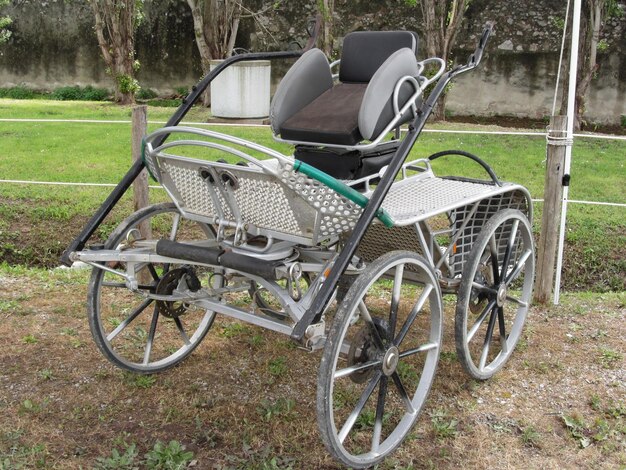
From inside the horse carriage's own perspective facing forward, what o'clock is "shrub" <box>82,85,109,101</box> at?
The shrub is roughly at 4 o'clock from the horse carriage.

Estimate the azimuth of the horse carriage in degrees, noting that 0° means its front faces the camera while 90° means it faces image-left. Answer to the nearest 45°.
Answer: approximately 45°

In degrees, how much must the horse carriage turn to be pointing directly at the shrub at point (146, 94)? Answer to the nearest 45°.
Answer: approximately 135° to its right

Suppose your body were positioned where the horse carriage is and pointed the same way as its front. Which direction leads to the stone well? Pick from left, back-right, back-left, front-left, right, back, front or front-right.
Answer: back-right

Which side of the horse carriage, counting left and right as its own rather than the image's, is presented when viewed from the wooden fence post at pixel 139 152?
right

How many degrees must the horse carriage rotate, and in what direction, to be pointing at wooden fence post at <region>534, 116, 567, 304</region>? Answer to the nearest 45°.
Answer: approximately 180°

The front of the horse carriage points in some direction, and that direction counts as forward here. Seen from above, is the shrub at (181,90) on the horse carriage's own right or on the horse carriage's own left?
on the horse carriage's own right

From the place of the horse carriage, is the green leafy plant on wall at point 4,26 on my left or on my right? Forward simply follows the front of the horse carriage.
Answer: on my right
